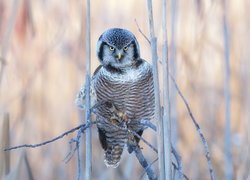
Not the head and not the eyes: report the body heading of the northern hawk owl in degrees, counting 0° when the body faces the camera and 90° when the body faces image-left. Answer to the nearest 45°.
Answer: approximately 0°

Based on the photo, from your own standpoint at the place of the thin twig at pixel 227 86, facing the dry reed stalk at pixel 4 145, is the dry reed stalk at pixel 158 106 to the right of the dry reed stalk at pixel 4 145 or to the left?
left
